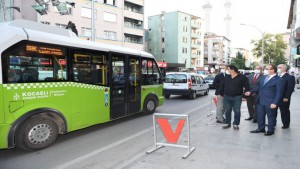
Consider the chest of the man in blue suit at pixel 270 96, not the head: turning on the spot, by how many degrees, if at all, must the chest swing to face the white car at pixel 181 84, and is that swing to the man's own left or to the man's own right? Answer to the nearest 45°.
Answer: approximately 90° to the man's own right

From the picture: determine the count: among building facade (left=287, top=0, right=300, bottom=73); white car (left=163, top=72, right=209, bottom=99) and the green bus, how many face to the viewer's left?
1

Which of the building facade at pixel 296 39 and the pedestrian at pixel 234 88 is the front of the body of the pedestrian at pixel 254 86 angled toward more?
the pedestrian

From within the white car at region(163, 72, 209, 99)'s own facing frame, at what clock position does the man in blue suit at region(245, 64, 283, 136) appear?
The man in blue suit is roughly at 4 o'clock from the white car.

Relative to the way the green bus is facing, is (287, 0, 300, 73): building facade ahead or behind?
ahead

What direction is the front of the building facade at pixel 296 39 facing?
to the viewer's left

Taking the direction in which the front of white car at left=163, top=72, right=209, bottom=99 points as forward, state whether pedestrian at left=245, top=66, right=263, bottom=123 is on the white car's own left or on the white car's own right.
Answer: on the white car's own right

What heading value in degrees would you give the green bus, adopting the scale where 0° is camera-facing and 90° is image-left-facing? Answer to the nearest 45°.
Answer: approximately 225°

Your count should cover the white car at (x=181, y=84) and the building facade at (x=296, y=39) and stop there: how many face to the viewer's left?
1

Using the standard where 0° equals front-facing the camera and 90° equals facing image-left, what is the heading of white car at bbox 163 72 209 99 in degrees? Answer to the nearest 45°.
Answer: approximately 225°

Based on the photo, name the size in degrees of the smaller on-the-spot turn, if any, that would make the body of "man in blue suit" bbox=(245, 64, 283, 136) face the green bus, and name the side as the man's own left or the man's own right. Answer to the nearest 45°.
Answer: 0° — they already face it

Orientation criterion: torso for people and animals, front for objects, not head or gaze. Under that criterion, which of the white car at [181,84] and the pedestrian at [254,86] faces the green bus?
the pedestrian

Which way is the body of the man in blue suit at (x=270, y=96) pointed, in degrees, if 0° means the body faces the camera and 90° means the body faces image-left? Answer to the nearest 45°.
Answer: approximately 45°

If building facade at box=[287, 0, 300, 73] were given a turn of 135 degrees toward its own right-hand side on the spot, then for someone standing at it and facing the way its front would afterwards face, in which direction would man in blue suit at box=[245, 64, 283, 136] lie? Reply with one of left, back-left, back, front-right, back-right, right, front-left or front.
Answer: back-right
